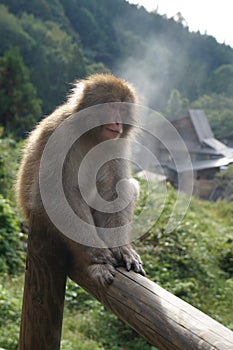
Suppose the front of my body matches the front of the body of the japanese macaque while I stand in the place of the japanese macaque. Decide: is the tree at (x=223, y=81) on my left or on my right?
on my left

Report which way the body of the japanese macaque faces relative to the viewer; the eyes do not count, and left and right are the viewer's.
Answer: facing the viewer and to the right of the viewer

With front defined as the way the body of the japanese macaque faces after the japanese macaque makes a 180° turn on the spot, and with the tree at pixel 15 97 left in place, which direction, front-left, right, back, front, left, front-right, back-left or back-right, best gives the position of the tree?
front-right
